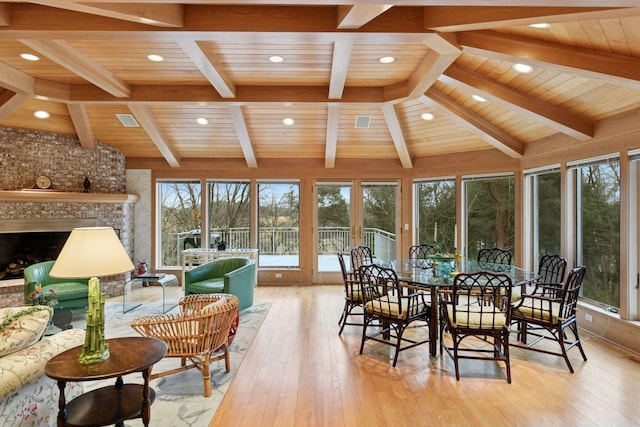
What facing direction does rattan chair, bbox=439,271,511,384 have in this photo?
away from the camera

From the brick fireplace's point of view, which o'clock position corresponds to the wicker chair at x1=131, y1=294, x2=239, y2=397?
The wicker chair is roughly at 1 o'clock from the brick fireplace.

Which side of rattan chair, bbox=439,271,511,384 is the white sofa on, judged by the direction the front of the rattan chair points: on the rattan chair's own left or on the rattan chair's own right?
on the rattan chair's own left

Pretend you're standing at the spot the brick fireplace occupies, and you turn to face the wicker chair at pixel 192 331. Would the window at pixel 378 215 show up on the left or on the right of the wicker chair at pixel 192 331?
left

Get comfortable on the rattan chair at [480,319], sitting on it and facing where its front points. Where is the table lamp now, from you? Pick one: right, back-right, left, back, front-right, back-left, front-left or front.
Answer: back-left

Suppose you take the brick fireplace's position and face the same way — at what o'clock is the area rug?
The area rug is roughly at 1 o'clock from the brick fireplace.

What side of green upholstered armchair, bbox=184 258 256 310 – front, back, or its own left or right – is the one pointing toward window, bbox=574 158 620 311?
left

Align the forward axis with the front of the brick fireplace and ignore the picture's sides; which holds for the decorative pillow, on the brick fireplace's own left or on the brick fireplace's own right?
on the brick fireplace's own right

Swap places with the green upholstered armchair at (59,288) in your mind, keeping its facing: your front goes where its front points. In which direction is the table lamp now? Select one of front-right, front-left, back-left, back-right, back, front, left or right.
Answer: front-right

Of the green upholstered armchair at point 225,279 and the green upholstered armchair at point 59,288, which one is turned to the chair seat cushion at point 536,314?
the green upholstered armchair at point 59,288

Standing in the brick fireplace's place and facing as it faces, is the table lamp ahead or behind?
ahead

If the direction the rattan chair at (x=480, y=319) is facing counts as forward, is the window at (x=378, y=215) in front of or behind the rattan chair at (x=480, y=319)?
in front
